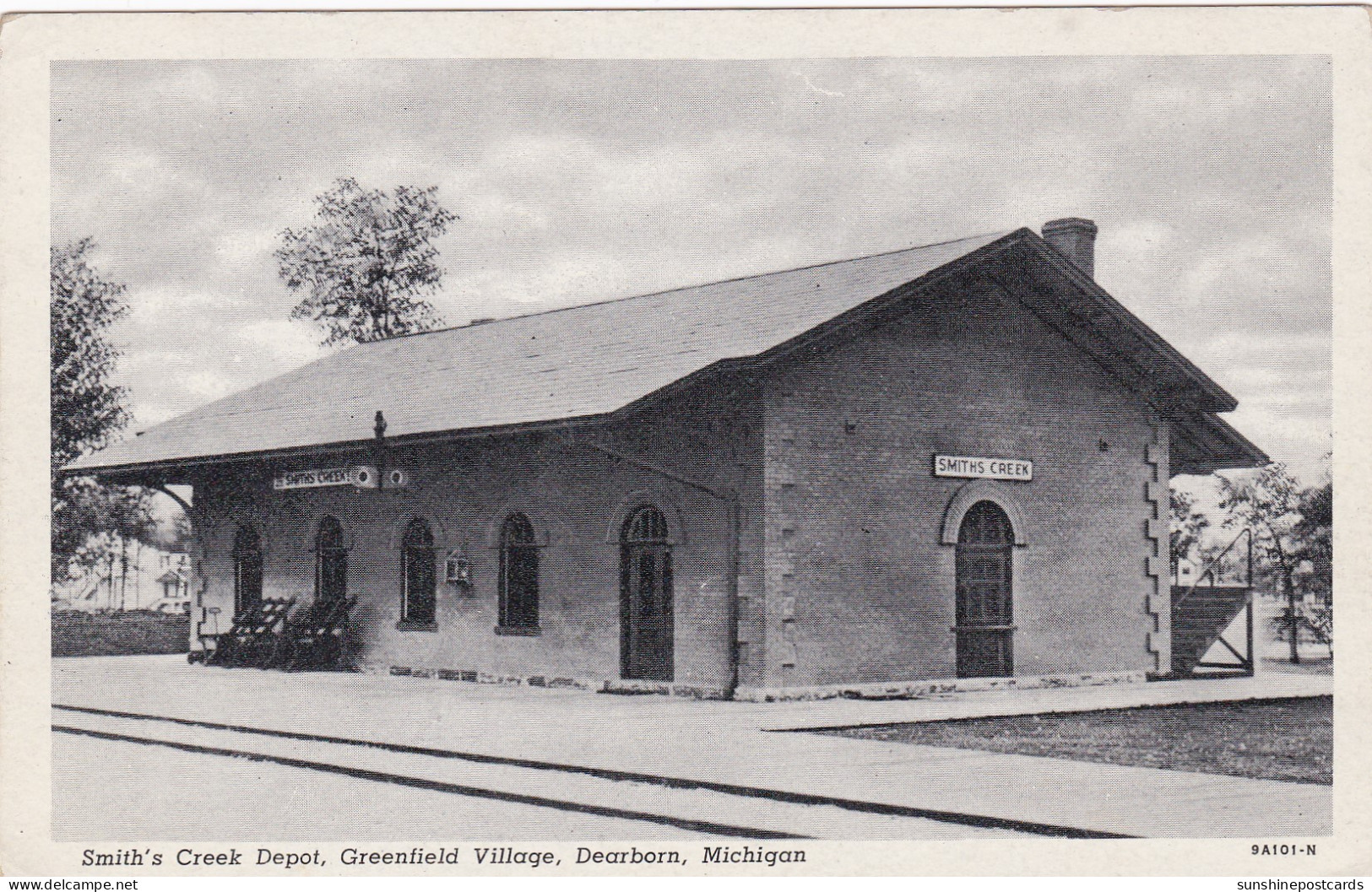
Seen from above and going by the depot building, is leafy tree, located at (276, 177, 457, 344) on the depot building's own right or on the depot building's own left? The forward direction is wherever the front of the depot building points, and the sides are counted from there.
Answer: on the depot building's own right

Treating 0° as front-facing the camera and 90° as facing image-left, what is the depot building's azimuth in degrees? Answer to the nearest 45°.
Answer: approximately 45°

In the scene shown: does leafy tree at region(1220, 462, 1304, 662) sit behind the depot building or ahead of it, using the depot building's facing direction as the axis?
behind

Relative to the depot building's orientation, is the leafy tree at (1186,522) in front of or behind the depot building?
behind

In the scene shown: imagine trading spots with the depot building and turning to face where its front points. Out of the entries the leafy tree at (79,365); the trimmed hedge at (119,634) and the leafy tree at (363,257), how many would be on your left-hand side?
0

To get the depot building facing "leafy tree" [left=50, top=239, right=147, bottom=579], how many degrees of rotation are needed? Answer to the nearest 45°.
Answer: approximately 90° to its right

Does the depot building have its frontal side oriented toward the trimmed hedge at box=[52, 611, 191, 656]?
no
